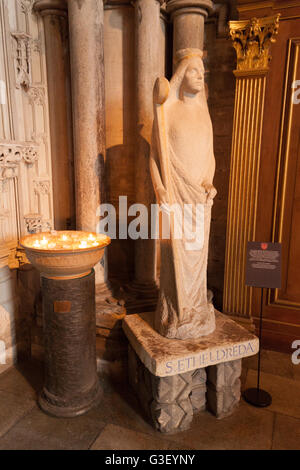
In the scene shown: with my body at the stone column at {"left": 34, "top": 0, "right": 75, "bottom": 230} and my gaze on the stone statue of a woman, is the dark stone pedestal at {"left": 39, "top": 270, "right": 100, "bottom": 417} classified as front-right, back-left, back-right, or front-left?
front-right

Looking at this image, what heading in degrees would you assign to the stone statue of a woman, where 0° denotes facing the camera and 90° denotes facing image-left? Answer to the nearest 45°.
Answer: approximately 315°

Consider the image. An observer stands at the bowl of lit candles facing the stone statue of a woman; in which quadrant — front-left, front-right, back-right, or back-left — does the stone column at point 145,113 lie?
front-left

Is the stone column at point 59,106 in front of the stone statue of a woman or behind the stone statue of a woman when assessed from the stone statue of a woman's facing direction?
behind

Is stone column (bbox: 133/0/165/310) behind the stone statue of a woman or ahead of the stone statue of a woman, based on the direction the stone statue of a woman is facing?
behind

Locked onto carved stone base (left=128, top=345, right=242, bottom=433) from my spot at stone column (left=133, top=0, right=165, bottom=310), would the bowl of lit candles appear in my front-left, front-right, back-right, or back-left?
front-right

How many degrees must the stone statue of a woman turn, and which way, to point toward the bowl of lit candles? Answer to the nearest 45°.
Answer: approximately 135° to its right
